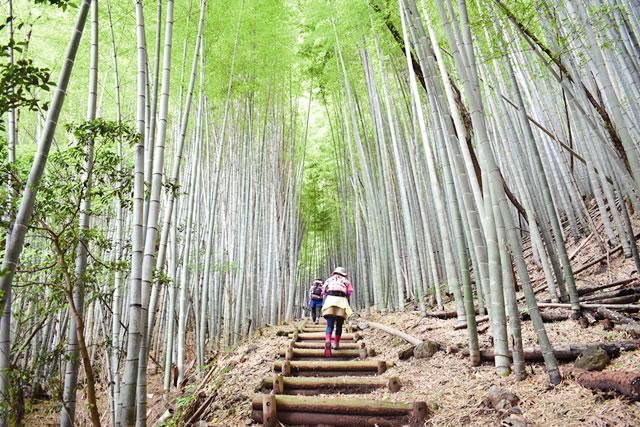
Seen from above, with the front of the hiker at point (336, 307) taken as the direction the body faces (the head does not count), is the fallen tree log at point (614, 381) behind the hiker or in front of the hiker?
behind

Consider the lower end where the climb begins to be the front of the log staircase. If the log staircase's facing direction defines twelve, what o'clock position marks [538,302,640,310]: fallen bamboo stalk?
The fallen bamboo stalk is roughly at 9 o'clock from the log staircase.

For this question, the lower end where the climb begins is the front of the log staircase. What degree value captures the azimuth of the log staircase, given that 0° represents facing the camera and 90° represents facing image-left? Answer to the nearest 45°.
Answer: approximately 0°

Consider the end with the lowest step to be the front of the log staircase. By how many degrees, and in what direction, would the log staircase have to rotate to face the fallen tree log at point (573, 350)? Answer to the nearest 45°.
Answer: approximately 90° to its left

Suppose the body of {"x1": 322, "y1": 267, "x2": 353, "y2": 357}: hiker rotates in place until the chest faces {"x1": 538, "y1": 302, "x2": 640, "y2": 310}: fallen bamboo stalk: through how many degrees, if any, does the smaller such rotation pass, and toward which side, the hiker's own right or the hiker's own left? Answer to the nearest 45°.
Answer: approximately 135° to the hiker's own right

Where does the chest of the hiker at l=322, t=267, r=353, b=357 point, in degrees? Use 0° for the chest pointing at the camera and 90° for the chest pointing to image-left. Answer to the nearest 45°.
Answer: approximately 180°

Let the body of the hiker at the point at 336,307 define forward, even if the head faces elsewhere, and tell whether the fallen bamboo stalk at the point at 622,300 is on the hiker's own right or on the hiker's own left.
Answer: on the hiker's own right

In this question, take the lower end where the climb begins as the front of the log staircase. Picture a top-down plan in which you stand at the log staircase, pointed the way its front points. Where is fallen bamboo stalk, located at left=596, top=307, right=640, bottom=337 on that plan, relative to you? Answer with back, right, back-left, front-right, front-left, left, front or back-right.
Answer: left

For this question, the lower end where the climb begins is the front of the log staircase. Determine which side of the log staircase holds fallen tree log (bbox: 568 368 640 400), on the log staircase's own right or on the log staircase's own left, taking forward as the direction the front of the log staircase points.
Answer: on the log staircase's own left

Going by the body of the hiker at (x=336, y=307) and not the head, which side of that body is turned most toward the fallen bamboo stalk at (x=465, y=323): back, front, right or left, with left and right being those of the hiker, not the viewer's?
right

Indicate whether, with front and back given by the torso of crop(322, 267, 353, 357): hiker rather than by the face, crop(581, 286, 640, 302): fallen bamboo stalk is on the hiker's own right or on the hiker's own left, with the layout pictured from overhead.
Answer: on the hiker's own right
